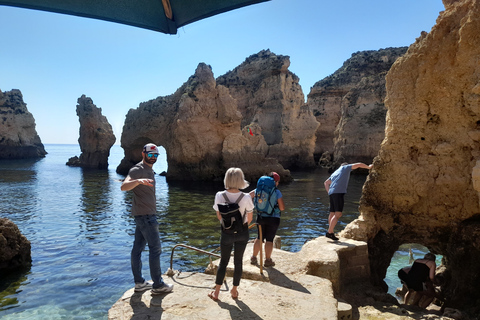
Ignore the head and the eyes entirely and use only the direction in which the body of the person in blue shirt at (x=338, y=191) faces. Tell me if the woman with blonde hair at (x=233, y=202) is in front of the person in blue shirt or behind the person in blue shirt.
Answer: behind

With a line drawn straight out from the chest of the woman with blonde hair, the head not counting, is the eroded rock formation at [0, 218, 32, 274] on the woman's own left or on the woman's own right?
on the woman's own left

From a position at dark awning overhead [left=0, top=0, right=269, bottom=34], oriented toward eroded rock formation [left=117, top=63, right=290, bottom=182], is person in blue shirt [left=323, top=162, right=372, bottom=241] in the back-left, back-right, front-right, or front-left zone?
front-right

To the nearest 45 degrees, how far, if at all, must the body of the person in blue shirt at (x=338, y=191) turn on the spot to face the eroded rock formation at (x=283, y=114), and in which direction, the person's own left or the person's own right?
approximately 45° to the person's own left

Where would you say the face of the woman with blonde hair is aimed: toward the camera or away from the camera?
away from the camera

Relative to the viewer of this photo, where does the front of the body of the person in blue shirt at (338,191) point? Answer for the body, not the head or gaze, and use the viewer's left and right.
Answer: facing away from the viewer and to the right of the viewer

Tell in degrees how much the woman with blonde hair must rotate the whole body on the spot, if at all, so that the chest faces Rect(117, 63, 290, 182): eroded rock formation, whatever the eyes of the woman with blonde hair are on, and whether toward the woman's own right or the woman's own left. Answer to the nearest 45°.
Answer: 0° — they already face it

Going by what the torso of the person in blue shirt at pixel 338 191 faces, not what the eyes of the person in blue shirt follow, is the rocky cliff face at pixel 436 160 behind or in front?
in front

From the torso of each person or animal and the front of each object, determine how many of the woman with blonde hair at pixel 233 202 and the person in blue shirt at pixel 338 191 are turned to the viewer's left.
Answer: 0

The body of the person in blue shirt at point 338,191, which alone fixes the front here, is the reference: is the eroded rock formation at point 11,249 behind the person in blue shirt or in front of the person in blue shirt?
behind

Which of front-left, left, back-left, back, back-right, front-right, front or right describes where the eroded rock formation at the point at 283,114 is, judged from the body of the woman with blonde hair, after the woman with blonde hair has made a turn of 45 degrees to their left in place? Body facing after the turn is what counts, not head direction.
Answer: front-right

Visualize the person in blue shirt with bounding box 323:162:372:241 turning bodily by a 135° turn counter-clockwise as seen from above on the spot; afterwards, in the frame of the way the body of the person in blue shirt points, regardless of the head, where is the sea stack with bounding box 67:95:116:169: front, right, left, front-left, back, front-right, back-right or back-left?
front-right

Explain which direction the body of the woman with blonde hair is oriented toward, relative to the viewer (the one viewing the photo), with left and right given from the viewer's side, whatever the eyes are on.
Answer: facing away from the viewer
